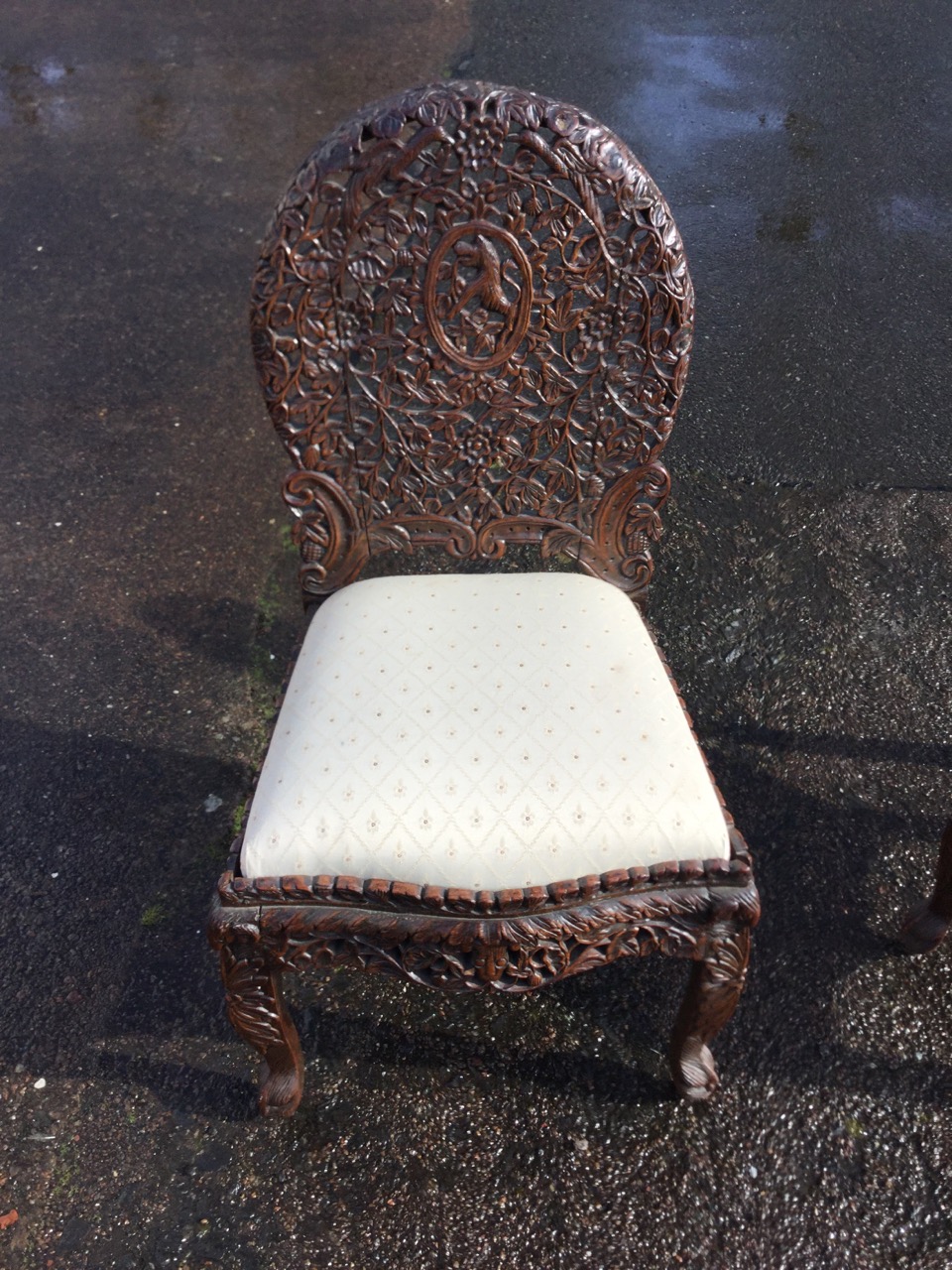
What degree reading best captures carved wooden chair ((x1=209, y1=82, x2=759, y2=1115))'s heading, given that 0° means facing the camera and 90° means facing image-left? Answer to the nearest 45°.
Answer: approximately 0°
